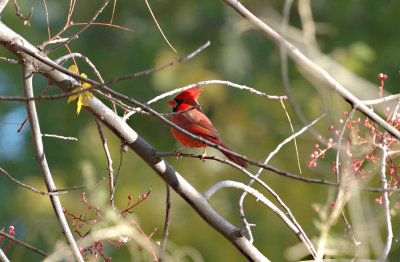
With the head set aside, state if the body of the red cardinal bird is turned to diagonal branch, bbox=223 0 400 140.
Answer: no

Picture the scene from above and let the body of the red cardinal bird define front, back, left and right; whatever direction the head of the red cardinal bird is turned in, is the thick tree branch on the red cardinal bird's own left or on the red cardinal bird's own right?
on the red cardinal bird's own left

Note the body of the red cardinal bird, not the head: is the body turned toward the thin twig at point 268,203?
no

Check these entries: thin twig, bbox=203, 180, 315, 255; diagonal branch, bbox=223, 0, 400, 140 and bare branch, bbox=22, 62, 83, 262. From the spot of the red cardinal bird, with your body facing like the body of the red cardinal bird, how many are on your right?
0

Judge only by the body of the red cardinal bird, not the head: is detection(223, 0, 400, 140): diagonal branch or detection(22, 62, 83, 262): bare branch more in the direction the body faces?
the bare branch

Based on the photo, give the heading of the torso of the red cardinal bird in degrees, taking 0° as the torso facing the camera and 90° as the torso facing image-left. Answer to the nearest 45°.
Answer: approximately 90°
